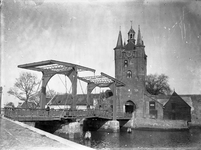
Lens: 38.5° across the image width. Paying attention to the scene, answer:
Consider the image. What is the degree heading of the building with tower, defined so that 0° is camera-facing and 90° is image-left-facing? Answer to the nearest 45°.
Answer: approximately 0°

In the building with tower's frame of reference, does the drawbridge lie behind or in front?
in front
